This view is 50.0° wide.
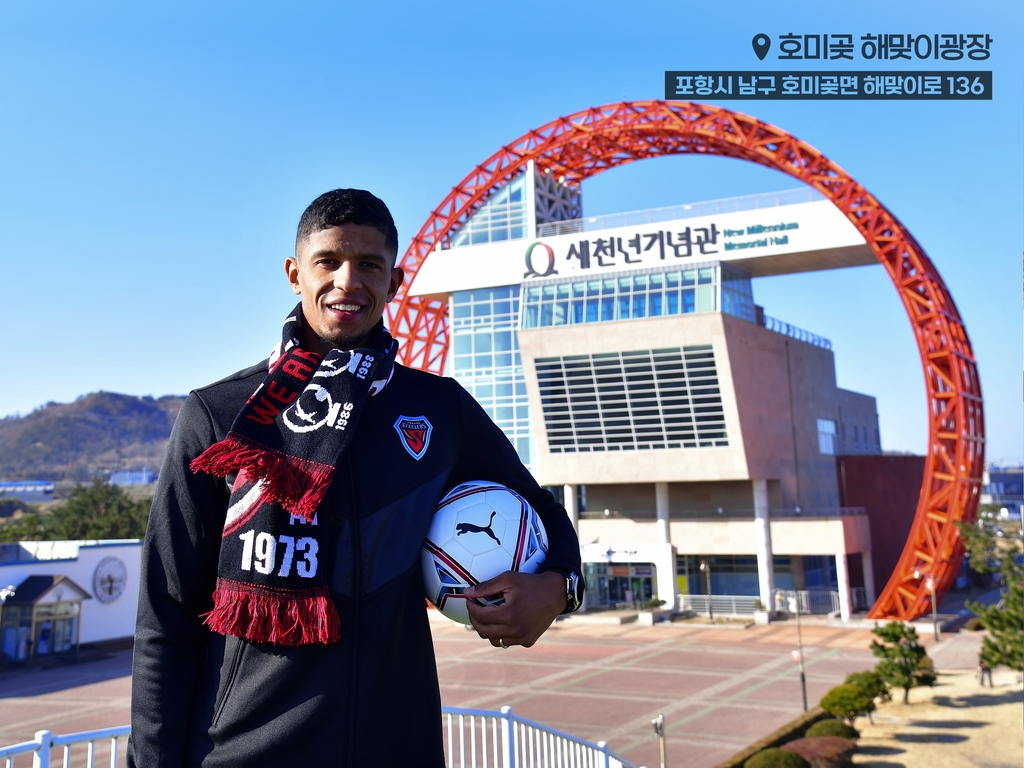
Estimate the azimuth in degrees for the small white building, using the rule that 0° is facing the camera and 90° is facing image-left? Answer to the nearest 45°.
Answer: approximately 315°

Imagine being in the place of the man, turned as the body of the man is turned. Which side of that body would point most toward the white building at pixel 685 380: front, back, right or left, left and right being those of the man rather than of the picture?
back

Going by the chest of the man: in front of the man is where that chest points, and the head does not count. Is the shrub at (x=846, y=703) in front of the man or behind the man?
behind
